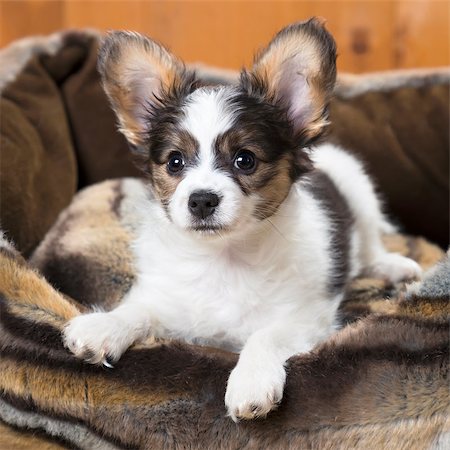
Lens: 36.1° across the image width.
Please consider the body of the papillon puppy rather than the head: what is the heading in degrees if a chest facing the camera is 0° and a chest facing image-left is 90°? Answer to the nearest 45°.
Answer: approximately 45°
